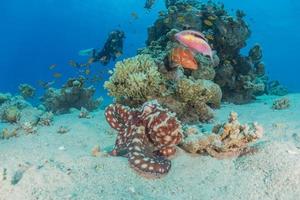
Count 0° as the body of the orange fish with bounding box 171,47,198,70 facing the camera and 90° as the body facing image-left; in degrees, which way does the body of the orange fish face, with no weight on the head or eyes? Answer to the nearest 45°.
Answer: approximately 90°

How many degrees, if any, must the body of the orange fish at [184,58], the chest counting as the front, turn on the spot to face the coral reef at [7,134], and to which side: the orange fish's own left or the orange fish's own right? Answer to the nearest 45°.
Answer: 0° — it already faces it
